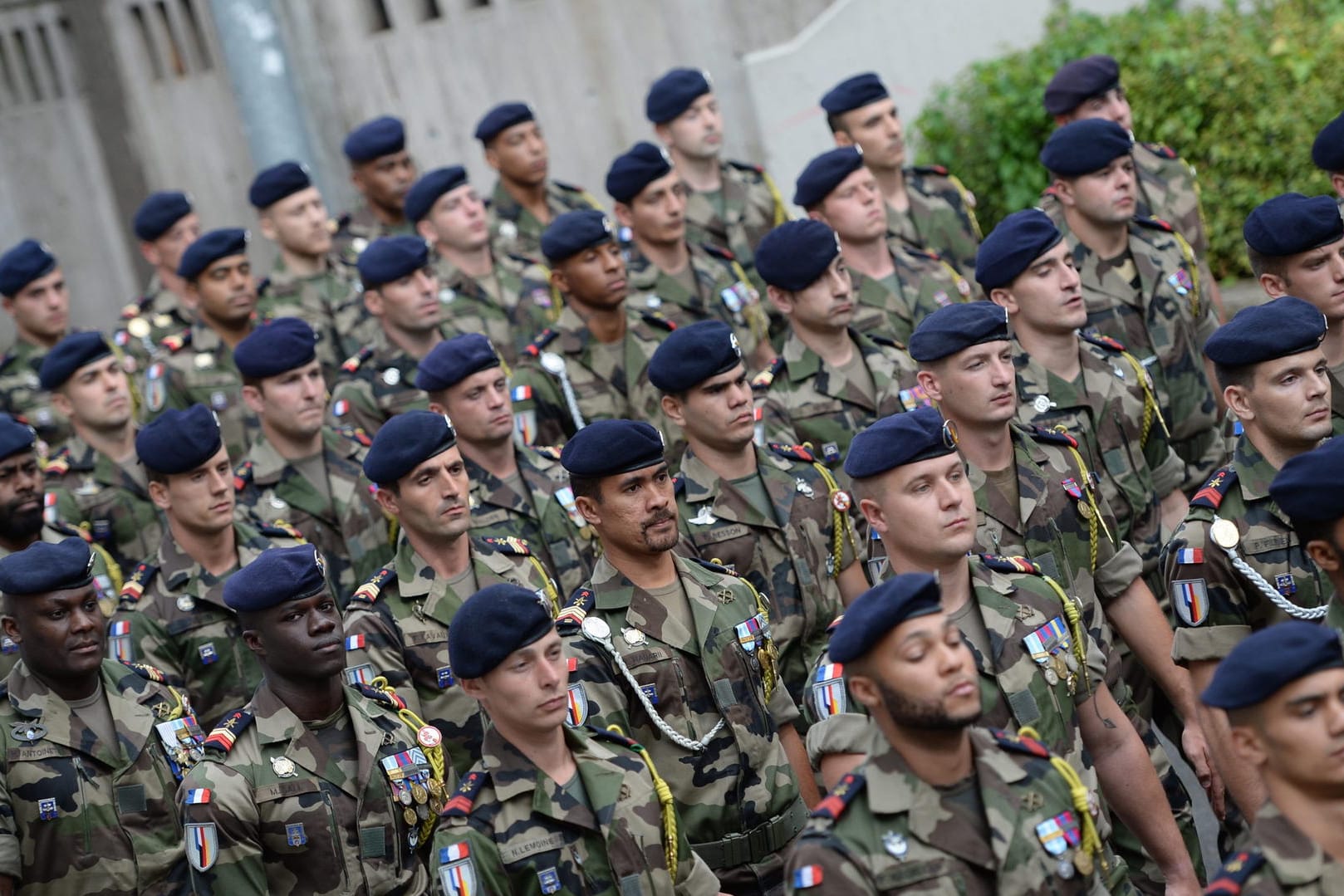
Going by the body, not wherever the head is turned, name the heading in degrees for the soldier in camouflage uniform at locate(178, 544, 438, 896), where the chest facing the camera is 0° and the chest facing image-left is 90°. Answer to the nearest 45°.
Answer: approximately 315°

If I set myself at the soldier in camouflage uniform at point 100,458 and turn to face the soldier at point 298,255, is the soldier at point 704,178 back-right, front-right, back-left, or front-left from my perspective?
front-right

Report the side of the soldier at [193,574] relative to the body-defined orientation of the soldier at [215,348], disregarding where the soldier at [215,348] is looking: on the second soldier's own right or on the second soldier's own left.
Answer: on the second soldier's own right

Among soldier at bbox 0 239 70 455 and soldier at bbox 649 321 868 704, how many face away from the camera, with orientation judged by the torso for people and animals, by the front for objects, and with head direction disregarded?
0

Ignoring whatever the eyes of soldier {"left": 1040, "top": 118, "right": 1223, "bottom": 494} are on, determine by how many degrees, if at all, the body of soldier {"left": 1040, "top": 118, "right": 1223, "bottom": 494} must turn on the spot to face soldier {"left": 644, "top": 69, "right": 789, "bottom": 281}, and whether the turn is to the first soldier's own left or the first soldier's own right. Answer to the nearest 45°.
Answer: approximately 180°

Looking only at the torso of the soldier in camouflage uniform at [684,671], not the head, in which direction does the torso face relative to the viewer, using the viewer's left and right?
facing the viewer and to the right of the viewer

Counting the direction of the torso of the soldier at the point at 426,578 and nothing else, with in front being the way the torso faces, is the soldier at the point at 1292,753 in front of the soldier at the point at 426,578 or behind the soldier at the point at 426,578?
in front

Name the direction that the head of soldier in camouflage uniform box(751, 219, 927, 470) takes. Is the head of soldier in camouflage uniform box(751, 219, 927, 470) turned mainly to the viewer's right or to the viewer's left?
to the viewer's right

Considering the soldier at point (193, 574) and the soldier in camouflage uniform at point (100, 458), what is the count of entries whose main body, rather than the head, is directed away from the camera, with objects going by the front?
0
